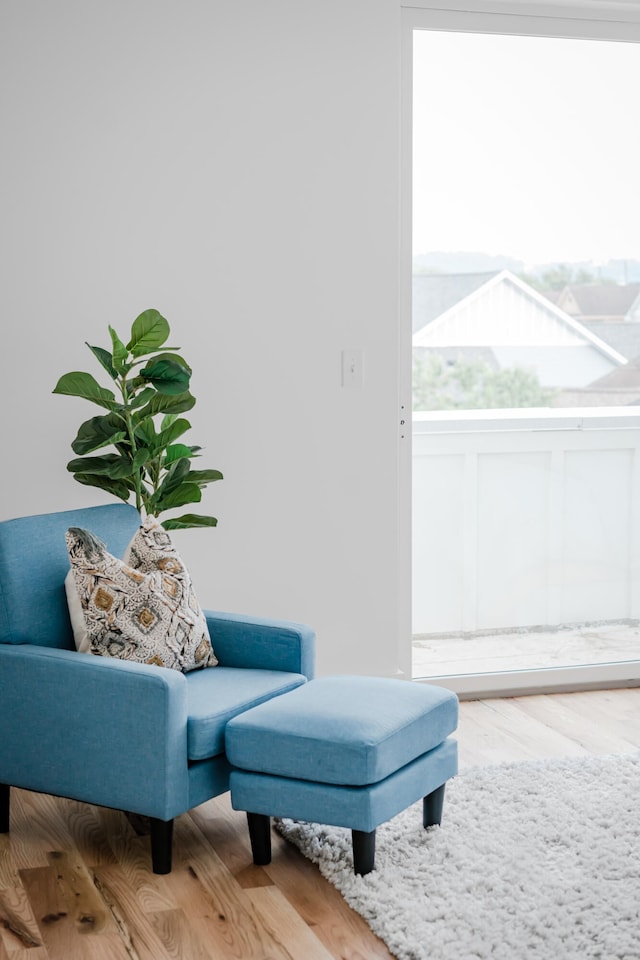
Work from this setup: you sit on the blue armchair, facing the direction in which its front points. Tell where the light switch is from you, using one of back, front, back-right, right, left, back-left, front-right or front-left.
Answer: left

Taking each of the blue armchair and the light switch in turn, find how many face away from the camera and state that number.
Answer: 0

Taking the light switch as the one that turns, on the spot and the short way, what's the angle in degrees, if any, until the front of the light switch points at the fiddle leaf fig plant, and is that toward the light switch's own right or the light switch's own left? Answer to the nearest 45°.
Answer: approximately 45° to the light switch's own right

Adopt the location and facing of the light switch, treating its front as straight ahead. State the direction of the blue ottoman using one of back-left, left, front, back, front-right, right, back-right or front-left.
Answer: front

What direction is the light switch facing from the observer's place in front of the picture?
facing the viewer

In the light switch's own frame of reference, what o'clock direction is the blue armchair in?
The blue armchair is roughly at 1 o'clock from the light switch.

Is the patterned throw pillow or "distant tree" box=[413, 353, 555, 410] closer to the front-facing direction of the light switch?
the patterned throw pillow

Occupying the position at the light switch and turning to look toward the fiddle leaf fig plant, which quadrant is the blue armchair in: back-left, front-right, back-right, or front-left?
front-left

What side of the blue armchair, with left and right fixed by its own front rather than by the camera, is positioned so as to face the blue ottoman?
front

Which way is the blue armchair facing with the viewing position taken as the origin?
facing the viewer and to the right of the viewer
